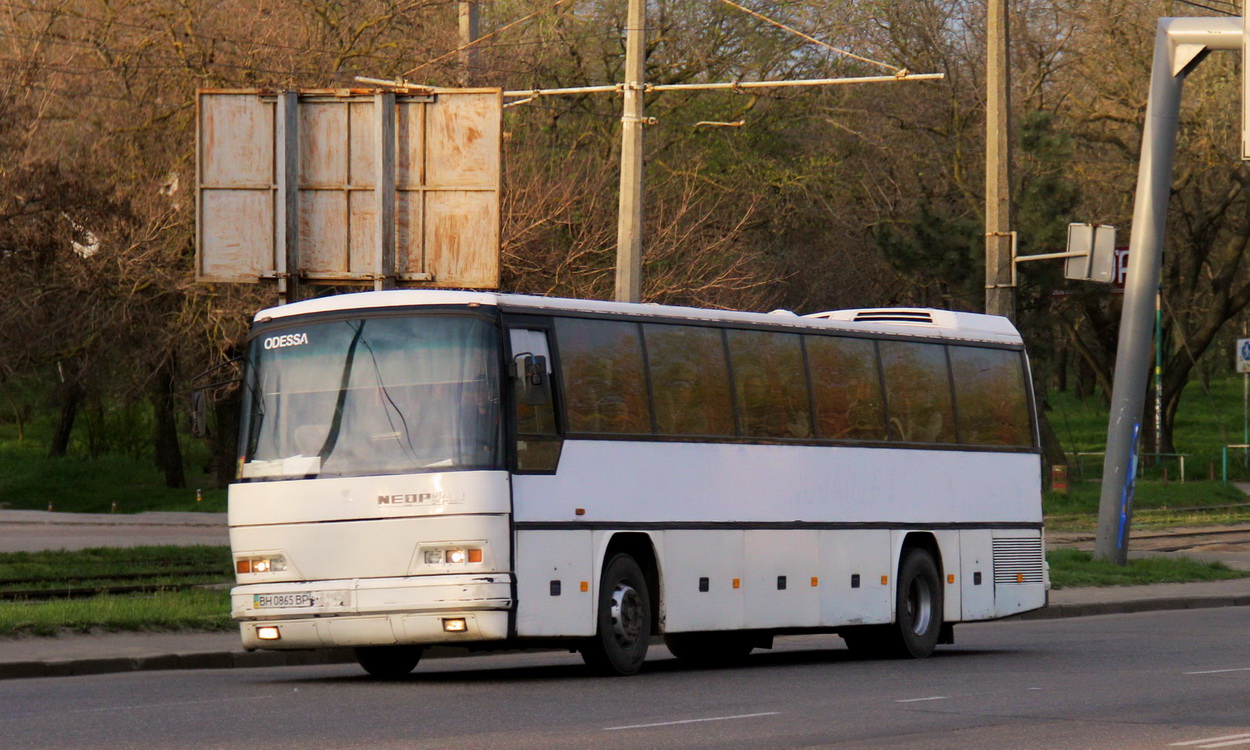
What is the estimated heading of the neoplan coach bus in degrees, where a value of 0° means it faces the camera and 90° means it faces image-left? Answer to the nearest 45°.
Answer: approximately 45°

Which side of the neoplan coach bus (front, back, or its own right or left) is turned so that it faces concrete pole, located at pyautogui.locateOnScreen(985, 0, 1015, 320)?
back

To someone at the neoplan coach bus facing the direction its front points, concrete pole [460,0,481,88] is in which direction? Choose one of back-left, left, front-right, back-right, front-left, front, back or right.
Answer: back-right

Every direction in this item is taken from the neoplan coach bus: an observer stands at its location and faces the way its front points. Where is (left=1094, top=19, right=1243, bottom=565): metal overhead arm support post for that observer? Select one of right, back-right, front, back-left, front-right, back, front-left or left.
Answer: back

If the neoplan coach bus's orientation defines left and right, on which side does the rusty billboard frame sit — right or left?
on its right
